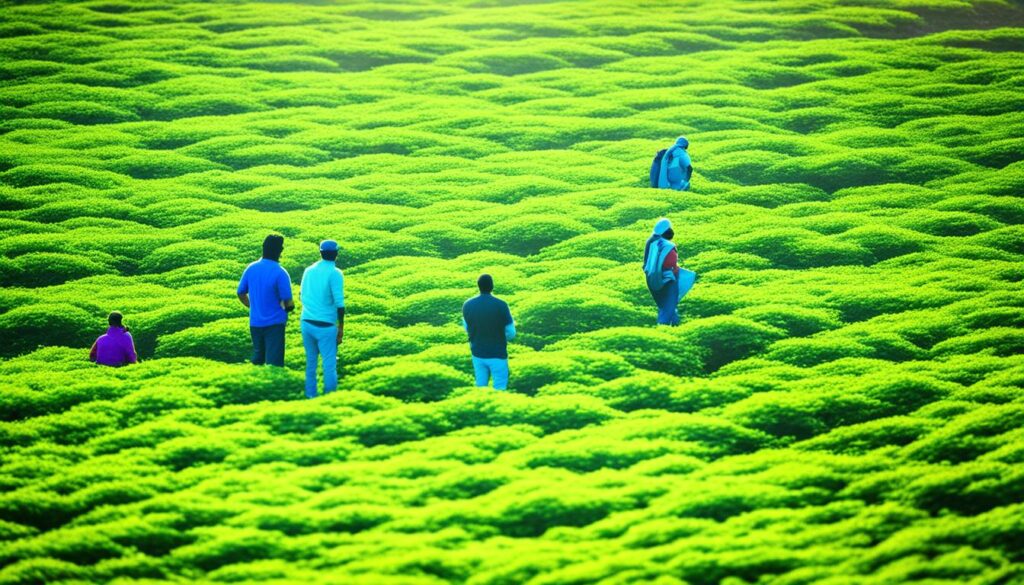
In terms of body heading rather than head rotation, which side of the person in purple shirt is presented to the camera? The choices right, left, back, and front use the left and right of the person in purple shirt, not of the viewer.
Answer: back

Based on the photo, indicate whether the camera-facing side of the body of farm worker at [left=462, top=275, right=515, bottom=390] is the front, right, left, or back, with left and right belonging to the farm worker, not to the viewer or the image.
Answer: back

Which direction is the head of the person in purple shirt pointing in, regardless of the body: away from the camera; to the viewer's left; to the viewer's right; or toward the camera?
away from the camera

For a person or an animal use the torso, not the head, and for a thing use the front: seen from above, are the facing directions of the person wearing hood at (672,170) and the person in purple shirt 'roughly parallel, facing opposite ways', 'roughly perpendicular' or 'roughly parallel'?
roughly perpendicular

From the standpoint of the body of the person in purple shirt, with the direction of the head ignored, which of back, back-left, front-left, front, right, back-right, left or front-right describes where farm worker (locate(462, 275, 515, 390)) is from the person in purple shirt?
back-right

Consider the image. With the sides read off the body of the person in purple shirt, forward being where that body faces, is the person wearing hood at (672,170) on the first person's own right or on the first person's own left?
on the first person's own right

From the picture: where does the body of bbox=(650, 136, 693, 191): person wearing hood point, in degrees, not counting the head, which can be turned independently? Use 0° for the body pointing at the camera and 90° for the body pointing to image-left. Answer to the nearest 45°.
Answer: approximately 225°

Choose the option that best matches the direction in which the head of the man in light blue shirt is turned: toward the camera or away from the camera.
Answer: away from the camera

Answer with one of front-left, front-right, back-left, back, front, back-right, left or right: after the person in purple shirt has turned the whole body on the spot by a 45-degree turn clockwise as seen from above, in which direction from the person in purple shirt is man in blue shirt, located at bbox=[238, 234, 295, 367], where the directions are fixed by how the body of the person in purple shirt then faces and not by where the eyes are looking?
right

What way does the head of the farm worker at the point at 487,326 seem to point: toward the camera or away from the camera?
away from the camera

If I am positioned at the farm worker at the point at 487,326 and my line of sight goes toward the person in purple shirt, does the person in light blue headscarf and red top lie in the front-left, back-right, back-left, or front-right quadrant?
back-right

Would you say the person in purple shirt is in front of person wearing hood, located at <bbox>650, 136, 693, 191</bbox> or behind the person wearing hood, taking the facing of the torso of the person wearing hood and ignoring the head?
behind

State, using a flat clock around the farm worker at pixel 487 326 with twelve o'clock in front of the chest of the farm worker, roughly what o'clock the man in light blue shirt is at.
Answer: The man in light blue shirt is roughly at 9 o'clock from the farm worker.
